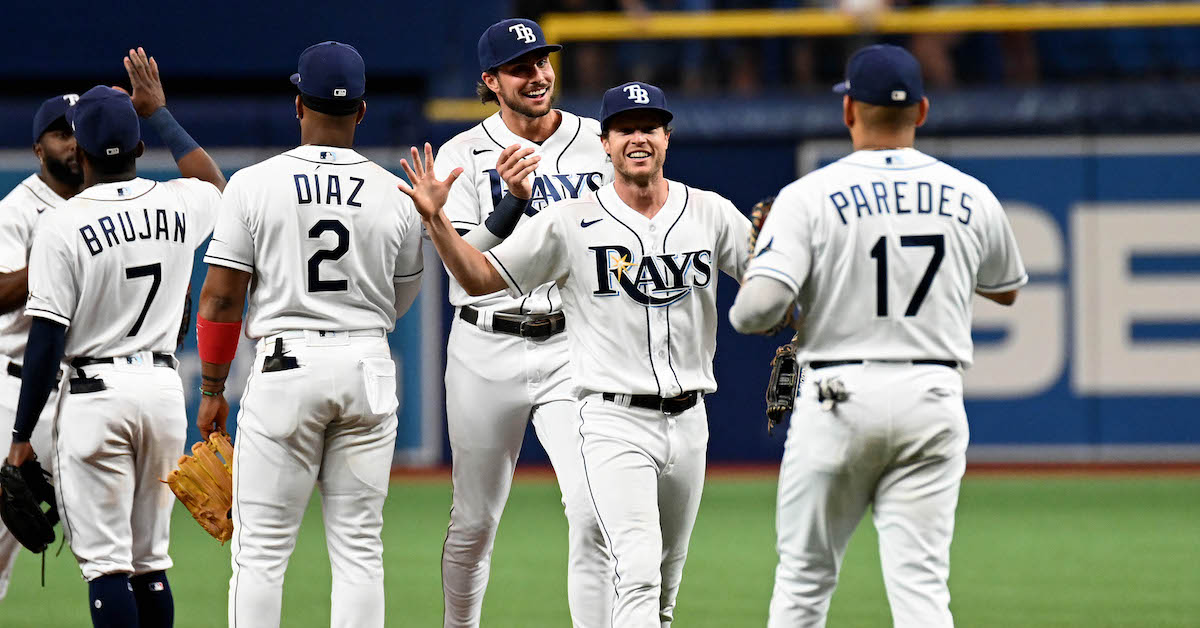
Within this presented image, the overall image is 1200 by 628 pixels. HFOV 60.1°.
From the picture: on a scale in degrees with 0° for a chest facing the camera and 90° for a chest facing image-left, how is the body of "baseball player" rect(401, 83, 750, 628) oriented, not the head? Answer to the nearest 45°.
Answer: approximately 0°

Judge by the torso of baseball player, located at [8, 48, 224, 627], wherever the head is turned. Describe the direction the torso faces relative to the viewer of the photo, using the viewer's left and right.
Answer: facing away from the viewer

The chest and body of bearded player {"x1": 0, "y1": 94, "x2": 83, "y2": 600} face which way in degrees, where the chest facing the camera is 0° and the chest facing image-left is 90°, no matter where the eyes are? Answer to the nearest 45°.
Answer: approximately 315°

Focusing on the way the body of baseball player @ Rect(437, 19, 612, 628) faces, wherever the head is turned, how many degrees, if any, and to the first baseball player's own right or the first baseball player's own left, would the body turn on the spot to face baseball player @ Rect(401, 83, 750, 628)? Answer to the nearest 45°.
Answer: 0° — they already face them

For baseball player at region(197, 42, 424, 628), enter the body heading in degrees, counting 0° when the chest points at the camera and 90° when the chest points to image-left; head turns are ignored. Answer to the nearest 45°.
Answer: approximately 180°

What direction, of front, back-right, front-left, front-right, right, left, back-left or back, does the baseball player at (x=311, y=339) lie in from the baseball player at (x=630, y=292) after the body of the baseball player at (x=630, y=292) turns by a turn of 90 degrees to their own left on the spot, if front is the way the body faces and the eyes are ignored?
back

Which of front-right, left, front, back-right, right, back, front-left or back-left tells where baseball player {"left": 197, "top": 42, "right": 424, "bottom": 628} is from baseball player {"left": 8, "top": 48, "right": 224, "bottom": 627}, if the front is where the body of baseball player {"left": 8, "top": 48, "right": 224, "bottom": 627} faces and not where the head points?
back-right

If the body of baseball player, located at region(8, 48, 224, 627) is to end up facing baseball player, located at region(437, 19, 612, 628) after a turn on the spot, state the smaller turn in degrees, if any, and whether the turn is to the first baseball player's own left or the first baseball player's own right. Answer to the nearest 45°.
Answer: approximately 90° to the first baseball player's own right

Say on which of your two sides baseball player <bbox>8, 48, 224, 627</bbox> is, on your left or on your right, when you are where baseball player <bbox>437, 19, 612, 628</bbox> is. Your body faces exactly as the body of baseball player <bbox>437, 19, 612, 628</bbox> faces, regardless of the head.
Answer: on your right

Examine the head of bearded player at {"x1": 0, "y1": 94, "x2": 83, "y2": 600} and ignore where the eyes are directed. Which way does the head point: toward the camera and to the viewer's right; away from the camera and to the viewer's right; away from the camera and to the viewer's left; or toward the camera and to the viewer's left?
toward the camera and to the viewer's right

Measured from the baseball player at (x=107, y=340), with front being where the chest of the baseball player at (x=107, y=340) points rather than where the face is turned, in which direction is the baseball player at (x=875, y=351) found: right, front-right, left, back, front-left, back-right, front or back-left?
back-right

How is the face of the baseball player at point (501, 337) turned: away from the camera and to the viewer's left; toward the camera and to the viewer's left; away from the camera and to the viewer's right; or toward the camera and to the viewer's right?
toward the camera and to the viewer's right

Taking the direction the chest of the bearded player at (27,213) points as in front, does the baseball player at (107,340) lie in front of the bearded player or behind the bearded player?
in front

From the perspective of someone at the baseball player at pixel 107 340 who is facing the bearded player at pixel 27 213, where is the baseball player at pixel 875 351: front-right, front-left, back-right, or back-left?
back-right

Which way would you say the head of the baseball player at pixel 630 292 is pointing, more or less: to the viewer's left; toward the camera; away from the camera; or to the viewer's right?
toward the camera
